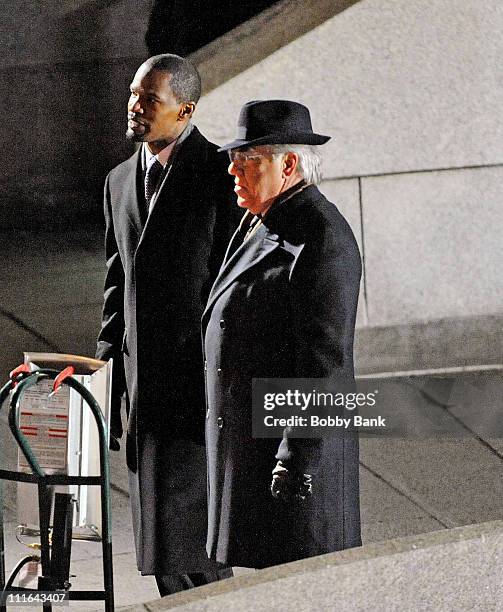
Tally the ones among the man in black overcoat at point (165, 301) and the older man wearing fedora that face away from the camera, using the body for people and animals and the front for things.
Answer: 0

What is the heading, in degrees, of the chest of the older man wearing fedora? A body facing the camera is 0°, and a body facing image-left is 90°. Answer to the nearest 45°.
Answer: approximately 45°

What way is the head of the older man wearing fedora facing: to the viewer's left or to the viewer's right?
to the viewer's left

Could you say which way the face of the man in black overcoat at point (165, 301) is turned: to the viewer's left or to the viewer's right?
to the viewer's left

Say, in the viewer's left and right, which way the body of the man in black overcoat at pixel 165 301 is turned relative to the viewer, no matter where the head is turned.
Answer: facing the viewer and to the left of the viewer

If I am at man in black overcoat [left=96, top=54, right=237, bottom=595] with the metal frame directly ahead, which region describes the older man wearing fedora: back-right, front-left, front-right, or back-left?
back-left

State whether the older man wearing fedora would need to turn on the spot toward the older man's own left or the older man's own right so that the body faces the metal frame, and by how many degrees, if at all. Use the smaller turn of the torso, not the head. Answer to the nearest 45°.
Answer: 0° — they already face it
